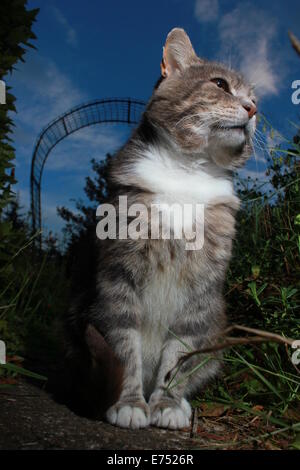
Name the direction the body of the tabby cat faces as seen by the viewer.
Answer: toward the camera
